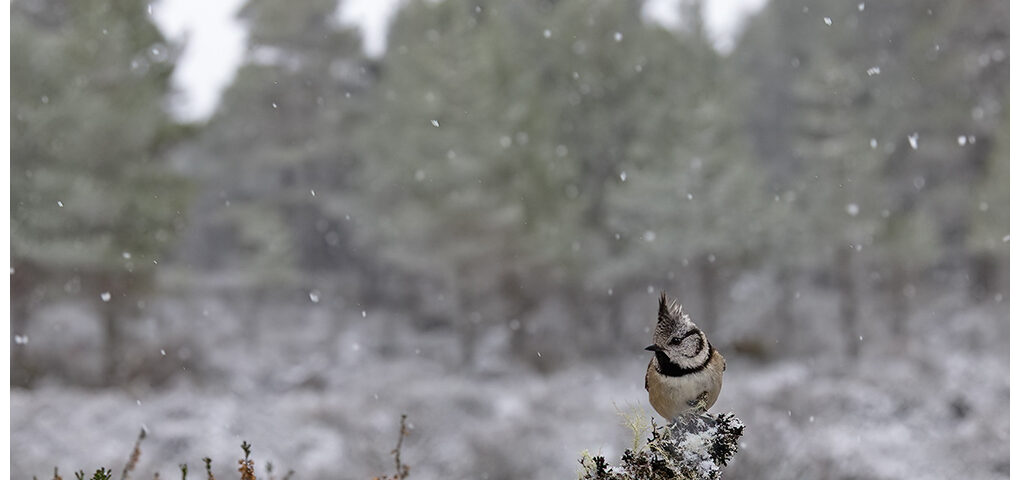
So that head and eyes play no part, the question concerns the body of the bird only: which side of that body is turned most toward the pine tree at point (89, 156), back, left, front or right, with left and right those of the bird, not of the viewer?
back

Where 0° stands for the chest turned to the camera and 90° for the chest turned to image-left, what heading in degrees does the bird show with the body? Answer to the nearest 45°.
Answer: approximately 45°
